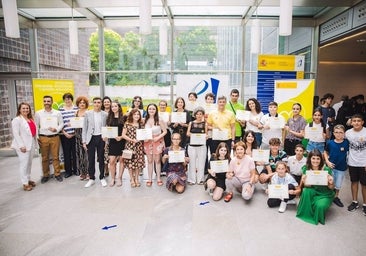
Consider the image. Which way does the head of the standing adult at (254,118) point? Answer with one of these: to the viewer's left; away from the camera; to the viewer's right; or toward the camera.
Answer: toward the camera

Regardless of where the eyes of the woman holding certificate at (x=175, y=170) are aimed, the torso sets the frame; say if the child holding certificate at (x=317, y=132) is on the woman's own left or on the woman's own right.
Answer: on the woman's own left

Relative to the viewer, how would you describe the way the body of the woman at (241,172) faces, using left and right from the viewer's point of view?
facing the viewer

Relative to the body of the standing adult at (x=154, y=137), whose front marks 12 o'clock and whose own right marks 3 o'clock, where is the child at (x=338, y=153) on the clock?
The child is roughly at 10 o'clock from the standing adult.

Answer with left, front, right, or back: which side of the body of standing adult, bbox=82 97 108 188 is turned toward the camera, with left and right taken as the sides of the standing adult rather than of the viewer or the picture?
front

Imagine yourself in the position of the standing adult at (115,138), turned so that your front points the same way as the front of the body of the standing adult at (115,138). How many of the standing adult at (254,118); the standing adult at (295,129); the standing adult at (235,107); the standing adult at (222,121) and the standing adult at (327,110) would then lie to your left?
5

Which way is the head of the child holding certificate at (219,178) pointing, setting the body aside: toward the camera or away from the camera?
toward the camera

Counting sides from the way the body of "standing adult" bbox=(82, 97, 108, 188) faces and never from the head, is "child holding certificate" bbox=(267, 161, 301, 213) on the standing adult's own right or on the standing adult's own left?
on the standing adult's own left

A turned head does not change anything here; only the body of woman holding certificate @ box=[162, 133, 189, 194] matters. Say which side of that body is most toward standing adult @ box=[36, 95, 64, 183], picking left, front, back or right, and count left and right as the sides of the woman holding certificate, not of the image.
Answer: right

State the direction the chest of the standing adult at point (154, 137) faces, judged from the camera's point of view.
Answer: toward the camera

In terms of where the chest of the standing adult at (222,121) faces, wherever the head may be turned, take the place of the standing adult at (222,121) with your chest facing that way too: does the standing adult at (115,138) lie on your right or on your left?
on your right

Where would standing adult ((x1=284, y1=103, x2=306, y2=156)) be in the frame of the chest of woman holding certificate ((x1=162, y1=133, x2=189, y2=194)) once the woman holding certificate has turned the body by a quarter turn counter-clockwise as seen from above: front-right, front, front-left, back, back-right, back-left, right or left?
front

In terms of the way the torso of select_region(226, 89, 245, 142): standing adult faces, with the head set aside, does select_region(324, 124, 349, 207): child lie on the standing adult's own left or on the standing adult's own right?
on the standing adult's own left

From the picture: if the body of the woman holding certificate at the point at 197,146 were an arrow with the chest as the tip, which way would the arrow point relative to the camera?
toward the camera

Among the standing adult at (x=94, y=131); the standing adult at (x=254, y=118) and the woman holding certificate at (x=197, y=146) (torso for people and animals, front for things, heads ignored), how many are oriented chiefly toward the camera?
3

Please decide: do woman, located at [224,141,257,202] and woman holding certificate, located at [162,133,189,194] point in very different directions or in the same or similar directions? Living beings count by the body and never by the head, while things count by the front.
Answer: same or similar directions

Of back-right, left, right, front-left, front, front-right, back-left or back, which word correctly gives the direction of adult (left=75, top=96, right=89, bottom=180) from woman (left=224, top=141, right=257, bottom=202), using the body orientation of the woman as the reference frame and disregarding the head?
right

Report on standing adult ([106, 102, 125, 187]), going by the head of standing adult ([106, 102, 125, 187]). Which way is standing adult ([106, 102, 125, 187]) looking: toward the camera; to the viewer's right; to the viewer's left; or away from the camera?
toward the camera

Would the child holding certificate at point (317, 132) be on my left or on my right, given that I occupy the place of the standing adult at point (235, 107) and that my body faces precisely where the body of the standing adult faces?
on my left

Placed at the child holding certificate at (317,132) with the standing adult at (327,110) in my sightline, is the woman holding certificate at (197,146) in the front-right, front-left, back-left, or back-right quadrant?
back-left
